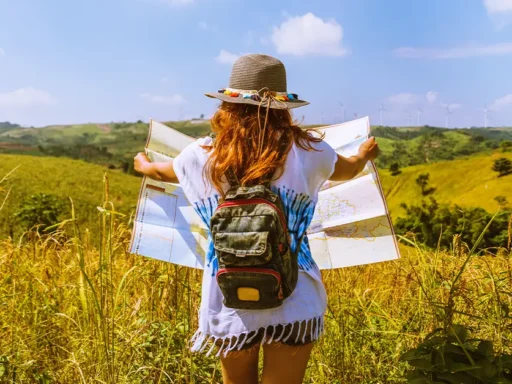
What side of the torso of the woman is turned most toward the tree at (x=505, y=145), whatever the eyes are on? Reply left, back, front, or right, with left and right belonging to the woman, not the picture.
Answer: front

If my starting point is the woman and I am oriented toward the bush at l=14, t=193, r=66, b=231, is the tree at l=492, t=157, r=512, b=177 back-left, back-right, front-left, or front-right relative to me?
front-right

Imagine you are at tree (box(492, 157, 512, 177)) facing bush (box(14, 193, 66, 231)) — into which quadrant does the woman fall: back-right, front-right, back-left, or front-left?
front-left

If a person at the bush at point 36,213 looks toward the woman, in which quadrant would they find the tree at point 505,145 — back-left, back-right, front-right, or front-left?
back-left

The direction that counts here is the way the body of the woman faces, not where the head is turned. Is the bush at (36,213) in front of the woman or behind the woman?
in front

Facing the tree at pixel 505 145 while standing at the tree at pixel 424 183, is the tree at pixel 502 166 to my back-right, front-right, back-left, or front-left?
front-right

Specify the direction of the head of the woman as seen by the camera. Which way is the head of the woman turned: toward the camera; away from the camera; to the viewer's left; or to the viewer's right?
away from the camera

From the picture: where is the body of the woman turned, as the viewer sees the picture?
away from the camera

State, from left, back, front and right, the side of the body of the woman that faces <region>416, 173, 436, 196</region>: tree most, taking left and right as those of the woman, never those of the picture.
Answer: front

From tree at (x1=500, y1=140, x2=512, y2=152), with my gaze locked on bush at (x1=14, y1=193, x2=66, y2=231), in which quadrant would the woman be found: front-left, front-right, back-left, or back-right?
front-left

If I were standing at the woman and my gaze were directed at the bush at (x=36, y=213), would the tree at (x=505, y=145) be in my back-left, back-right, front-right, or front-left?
front-right

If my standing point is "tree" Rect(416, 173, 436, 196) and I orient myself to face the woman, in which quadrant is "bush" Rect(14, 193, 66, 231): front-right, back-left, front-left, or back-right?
front-right
